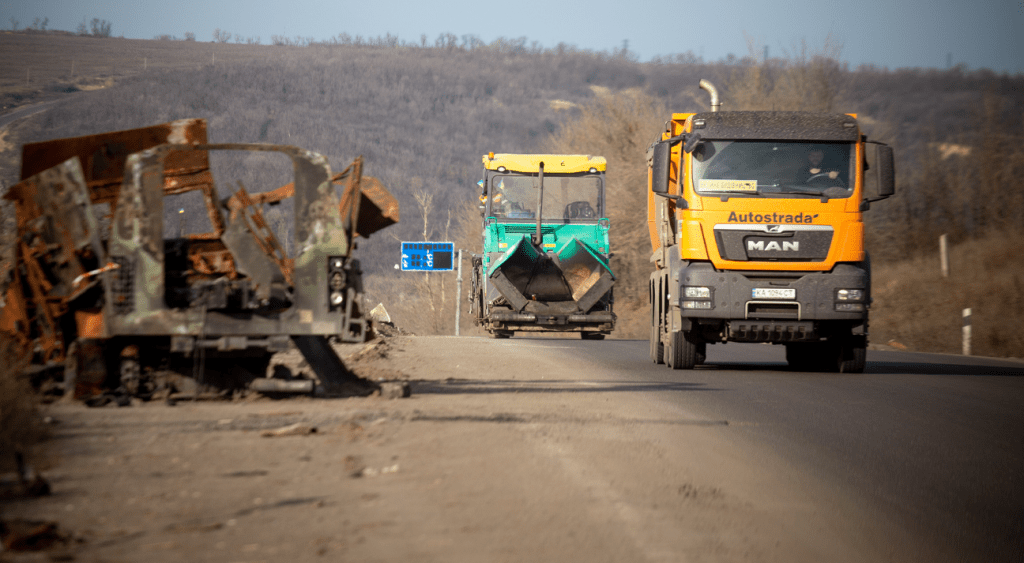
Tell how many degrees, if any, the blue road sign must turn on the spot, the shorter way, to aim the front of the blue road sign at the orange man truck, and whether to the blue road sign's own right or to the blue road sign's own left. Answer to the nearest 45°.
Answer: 0° — it already faces it

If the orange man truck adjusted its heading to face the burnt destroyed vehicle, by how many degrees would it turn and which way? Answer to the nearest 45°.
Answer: approximately 45° to its right

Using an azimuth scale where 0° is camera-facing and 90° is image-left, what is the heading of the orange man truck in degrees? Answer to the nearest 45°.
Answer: approximately 0°

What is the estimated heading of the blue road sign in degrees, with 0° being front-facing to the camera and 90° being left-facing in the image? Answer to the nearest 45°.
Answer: approximately 0°

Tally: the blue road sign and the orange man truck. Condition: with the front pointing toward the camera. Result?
2

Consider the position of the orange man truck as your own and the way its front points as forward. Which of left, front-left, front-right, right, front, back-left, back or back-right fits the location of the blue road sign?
back-right

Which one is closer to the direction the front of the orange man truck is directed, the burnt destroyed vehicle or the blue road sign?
the burnt destroyed vehicle
